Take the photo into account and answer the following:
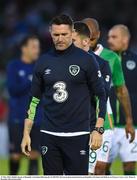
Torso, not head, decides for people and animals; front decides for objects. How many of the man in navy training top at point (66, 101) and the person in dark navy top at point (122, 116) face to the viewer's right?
0

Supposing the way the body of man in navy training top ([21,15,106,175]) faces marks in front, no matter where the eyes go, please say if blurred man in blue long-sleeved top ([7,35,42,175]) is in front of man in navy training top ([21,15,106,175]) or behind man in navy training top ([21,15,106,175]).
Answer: behind
